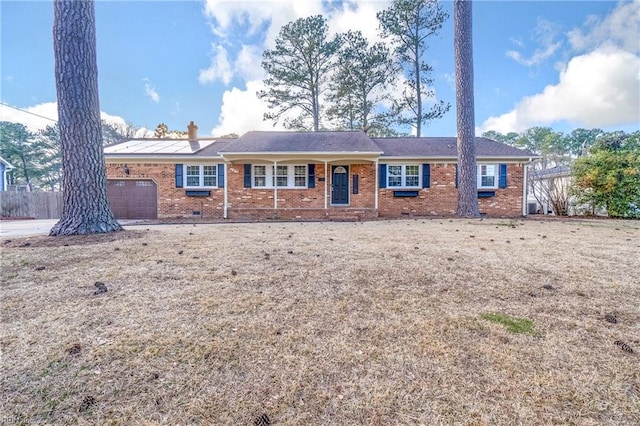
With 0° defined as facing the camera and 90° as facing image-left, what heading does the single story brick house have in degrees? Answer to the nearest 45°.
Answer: approximately 0°

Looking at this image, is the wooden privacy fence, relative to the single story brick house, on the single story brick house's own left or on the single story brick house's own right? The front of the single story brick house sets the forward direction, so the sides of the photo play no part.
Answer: on the single story brick house's own right
